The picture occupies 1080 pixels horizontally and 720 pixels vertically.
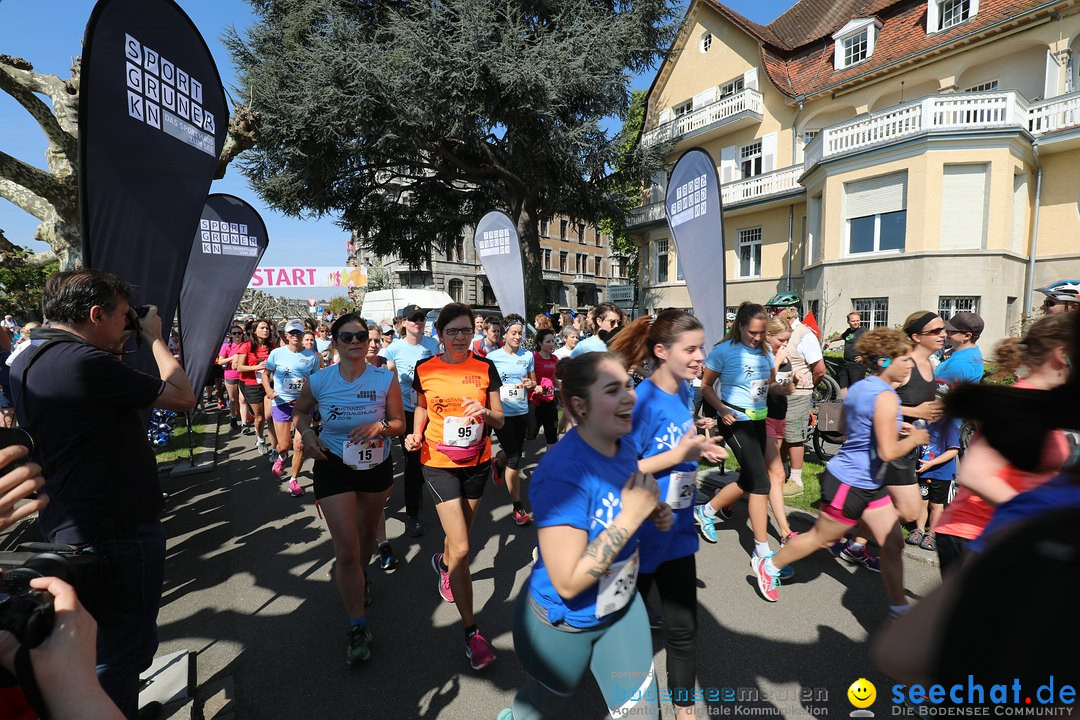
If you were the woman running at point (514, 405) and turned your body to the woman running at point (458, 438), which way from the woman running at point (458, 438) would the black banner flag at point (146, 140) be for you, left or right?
right

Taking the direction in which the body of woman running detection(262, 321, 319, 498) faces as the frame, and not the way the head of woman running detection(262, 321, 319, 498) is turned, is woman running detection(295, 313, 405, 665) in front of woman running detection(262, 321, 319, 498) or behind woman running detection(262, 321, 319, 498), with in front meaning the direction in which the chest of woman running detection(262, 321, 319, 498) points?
in front

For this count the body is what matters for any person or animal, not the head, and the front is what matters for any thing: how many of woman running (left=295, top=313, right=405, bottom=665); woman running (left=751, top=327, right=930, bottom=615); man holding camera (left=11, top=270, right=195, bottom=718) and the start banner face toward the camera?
2

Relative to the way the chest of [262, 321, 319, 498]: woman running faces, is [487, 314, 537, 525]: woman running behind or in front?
in front

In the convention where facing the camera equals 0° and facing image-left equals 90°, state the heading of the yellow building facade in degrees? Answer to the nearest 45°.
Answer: approximately 45°

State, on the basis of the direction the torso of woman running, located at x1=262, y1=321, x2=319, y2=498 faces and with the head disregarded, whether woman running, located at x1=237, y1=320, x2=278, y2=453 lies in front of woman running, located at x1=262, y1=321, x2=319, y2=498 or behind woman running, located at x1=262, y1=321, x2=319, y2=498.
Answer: behind

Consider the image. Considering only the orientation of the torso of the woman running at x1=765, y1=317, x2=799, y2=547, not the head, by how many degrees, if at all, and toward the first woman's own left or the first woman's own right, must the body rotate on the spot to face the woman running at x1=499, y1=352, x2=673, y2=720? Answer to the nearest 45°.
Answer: approximately 45° to the first woman's own right

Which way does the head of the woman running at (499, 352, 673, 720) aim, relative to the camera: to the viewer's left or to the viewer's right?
to the viewer's right

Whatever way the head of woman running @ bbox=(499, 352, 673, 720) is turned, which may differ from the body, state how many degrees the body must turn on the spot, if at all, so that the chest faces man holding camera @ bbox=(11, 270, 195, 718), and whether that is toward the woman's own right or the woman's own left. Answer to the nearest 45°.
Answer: approximately 135° to the woman's own right

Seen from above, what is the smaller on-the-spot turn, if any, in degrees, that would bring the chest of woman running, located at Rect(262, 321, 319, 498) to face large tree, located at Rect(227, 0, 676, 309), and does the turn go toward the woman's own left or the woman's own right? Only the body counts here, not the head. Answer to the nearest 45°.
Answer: approximately 135° to the woman's own left
